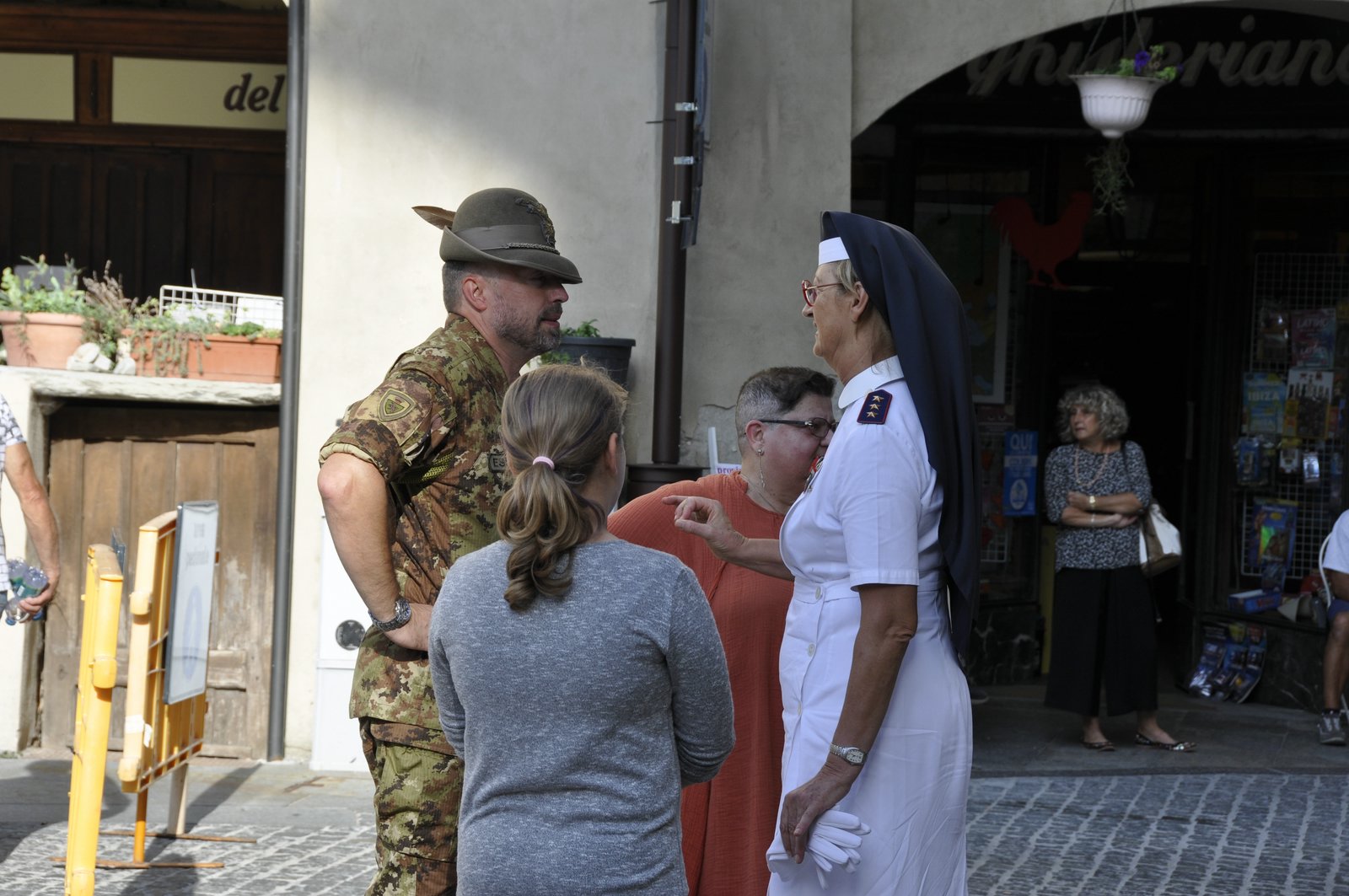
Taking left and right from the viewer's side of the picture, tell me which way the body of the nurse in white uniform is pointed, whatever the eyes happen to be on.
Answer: facing to the left of the viewer

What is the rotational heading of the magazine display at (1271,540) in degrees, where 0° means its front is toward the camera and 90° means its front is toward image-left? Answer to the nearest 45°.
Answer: approximately 0°

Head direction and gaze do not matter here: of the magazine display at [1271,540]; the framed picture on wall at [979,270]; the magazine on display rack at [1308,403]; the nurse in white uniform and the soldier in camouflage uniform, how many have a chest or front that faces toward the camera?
3

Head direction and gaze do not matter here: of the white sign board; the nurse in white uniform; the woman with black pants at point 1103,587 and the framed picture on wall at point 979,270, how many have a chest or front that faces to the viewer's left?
1

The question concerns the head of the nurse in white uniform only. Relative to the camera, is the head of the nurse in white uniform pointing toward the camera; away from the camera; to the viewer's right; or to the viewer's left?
to the viewer's left

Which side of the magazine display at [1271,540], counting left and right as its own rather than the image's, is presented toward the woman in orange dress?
front

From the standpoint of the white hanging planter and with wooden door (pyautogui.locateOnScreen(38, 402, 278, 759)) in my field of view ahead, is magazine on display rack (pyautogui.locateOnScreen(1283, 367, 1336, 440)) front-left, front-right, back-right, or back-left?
back-right

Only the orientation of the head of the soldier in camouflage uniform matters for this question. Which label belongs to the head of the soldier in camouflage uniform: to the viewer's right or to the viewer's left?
to the viewer's right

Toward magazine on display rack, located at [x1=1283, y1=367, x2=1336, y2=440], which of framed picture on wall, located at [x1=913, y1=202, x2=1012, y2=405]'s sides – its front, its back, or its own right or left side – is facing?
left

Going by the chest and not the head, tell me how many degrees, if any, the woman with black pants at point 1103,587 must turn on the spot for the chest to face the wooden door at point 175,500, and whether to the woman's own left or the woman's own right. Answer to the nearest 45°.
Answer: approximately 45° to the woman's own right

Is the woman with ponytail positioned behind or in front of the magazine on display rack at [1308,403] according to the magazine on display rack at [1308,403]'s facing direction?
in front

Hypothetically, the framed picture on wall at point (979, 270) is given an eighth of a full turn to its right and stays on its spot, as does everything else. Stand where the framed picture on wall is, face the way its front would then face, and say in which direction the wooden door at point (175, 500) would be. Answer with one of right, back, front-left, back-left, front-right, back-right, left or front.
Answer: front

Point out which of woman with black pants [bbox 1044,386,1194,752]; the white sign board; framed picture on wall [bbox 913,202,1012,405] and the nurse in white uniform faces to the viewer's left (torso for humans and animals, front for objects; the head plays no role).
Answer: the nurse in white uniform
